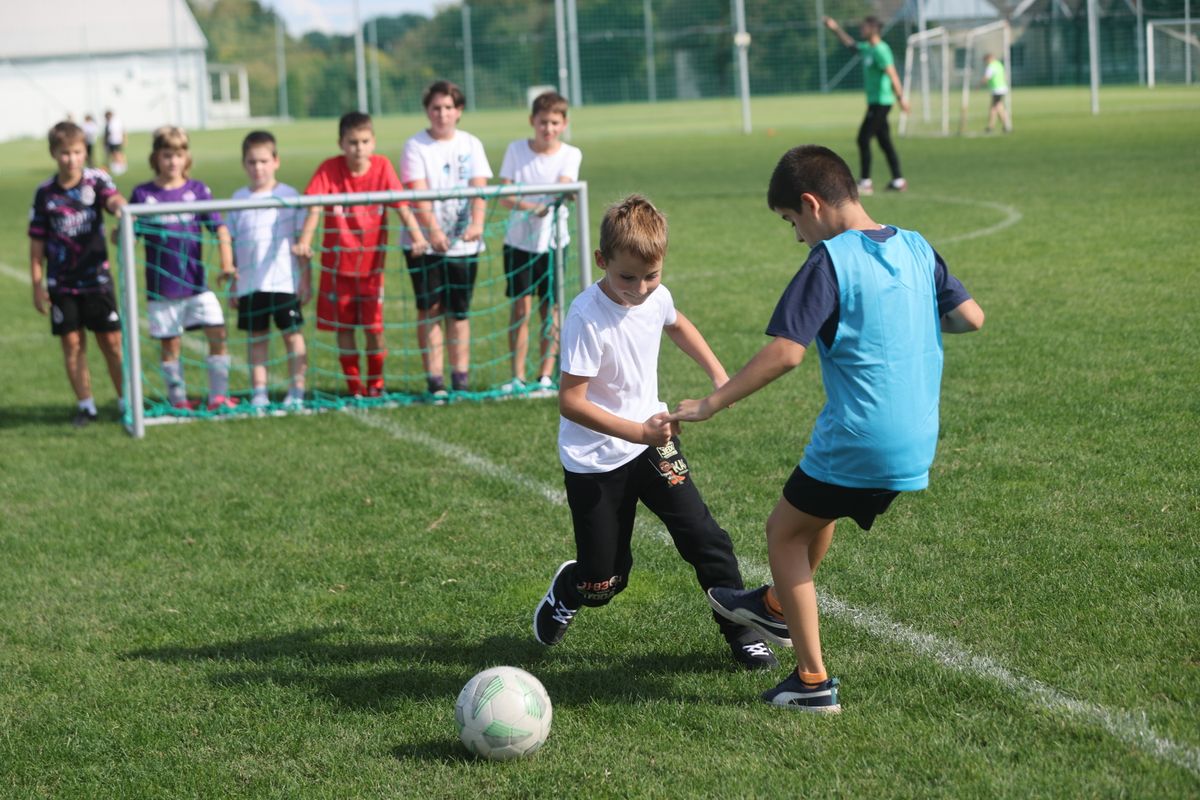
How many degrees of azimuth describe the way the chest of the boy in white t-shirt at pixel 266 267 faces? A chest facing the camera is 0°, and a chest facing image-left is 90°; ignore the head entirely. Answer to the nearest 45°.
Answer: approximately 0°

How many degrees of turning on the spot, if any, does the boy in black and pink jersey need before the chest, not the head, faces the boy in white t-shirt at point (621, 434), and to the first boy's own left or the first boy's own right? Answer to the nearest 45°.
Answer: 0° — they already face them

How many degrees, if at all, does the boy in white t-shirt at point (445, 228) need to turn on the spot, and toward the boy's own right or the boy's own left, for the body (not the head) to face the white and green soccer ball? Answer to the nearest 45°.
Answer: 0° — they already face it

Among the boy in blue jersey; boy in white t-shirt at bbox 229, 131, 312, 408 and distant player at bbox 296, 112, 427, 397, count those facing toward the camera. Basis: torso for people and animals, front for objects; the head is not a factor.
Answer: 2

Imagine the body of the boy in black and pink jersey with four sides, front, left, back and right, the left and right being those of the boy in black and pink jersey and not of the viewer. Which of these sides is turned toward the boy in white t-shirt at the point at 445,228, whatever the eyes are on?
left

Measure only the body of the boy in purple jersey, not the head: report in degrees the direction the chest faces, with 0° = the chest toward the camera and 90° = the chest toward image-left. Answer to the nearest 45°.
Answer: approximately 0°

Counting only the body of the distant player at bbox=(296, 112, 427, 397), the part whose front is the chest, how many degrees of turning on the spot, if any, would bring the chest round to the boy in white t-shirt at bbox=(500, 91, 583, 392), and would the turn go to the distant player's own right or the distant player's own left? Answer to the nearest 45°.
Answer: approximately 90° to the distant player's own left

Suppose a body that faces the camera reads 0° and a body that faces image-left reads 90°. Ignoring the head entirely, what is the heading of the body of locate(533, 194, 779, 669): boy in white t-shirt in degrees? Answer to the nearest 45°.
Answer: approximately 315°
